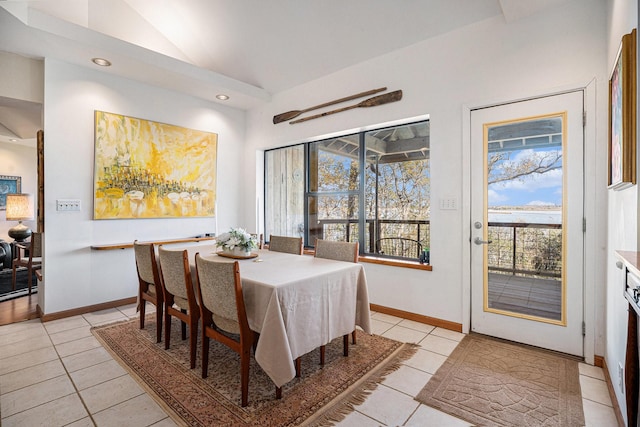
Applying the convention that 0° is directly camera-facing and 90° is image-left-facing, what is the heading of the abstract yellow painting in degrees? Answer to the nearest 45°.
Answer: approximately 315°

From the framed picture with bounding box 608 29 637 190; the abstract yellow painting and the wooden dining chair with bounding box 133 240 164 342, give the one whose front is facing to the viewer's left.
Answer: the framed picture

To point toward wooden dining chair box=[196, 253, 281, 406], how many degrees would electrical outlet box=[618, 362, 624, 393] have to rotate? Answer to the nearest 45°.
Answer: approximately 45° to its left

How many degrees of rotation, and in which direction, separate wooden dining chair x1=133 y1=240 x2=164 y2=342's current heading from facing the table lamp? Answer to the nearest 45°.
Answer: approximately 90° to its left

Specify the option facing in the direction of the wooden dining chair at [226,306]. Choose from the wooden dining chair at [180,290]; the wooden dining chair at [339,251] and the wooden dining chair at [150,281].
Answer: the wooden dining chair at [339,251]

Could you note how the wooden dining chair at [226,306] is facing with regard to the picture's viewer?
facing away from the viewer and to the right of the viewer

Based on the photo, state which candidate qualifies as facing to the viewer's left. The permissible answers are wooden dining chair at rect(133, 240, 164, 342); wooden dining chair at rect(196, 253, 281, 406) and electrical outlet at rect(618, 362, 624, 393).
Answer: the electrical outlet

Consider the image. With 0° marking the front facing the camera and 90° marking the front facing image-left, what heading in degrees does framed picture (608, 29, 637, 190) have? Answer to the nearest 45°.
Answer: approximately 90°

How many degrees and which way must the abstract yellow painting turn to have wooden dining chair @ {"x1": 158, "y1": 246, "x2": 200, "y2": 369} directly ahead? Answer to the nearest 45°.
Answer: approximately 45° to its right

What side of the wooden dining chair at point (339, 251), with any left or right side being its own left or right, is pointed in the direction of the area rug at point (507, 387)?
left
